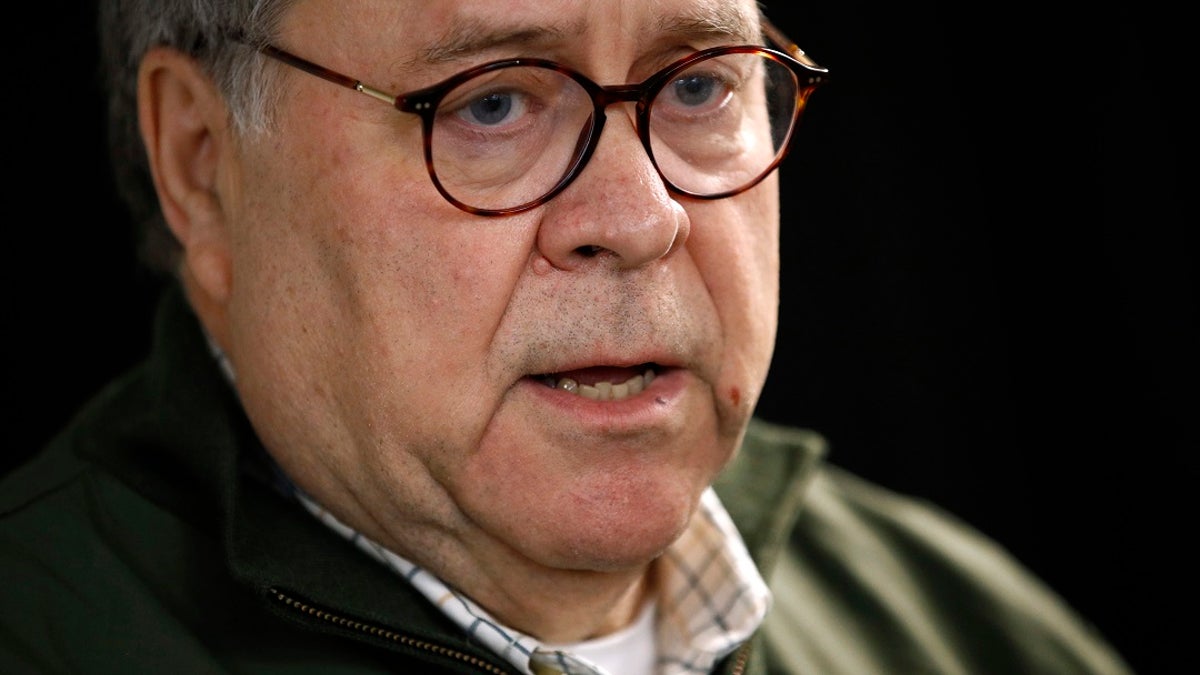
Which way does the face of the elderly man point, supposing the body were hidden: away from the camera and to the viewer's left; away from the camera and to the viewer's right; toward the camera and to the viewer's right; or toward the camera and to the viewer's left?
toward the camera and to the viewer's right

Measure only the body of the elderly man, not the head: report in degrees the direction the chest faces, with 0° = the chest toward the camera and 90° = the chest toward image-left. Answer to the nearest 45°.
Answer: approximately 315°
